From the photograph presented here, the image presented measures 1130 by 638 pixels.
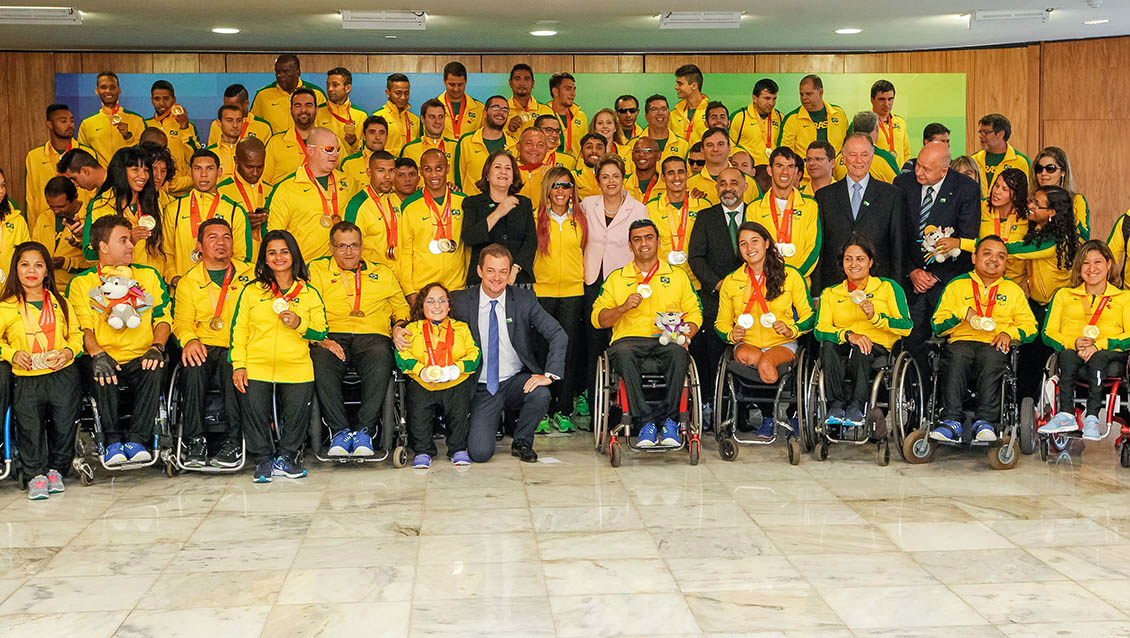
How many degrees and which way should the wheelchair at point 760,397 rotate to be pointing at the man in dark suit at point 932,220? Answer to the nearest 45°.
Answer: approximately 135° to its left

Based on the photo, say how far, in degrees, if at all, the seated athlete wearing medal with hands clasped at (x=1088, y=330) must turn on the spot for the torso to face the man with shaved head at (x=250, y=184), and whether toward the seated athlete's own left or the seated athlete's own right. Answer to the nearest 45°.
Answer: approximately 90° to the seated athlete's own right

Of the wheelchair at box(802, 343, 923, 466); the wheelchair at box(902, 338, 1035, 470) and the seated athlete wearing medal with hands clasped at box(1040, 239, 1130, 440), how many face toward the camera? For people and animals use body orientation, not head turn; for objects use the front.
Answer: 3

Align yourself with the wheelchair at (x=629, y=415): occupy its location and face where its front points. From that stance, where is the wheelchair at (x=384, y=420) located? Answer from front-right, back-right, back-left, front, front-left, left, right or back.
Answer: right

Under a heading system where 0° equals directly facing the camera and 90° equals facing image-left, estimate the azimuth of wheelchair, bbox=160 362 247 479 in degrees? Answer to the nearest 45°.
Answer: approximately 0°

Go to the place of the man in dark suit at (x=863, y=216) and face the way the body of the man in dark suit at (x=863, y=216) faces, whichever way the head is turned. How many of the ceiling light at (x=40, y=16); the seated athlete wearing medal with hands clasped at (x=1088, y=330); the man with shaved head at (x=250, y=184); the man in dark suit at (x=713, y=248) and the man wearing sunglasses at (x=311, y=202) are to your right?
4

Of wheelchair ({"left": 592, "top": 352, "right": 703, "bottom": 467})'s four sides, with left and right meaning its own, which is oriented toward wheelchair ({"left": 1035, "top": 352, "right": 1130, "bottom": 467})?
left

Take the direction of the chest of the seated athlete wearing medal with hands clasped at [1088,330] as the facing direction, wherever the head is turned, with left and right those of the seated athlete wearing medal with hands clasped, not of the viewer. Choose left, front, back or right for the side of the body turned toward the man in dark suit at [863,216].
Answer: right

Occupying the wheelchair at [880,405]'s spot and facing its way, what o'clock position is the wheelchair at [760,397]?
the wheelchair at [760,397] is roughly at 3 o'clock from the wheelchair at [880,405].

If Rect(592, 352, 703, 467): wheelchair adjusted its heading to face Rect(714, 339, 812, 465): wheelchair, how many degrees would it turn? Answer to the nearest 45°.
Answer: approximately 90° to its left
